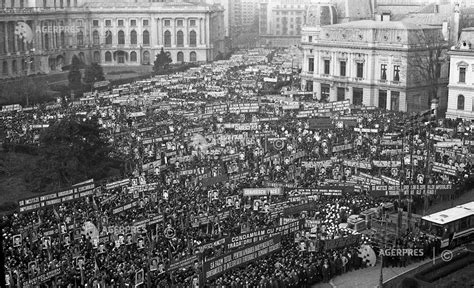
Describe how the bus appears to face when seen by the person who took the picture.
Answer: facing the viewer and to the left of the viewer

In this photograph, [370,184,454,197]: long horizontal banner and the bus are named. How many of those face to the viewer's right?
0

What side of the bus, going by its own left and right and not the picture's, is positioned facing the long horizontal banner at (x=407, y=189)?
right

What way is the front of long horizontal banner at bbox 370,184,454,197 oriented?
toward the camera

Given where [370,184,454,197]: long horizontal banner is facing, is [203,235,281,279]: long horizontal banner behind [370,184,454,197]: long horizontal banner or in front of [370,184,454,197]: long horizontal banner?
in front

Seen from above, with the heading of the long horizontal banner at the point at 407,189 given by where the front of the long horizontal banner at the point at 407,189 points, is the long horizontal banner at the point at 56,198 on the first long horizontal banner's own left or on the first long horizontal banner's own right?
on the first long horizontal banner's own right

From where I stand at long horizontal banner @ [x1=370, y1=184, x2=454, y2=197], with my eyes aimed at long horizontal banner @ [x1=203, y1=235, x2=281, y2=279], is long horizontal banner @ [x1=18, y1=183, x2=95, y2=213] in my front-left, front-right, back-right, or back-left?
front-right

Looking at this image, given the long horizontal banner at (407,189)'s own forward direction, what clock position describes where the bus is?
The bus is roughly at 11 o'clock from the long horizontal banner.

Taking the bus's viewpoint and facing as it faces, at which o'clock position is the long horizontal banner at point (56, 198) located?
The long horizontal banner is roughly at 1 o'clock from the bus.

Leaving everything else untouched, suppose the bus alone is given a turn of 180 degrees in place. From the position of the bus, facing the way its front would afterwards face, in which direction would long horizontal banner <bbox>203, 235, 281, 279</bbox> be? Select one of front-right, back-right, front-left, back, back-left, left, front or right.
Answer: back
